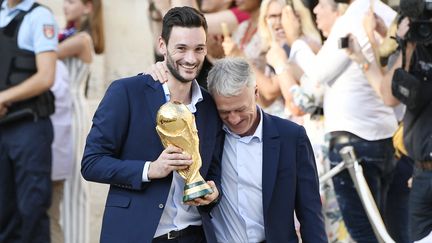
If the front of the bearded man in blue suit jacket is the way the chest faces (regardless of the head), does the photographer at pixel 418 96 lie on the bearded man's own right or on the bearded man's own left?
on the bearded man's own left

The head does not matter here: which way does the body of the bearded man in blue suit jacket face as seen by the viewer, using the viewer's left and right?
facing the viewer and to the right of the viewer

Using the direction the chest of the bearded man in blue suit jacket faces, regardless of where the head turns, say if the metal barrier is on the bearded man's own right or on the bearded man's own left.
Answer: on the bearded man's own left

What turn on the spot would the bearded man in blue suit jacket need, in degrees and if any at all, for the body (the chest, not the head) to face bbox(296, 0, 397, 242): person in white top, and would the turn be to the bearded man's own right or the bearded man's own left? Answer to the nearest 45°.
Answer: approximately 90° to the bearded man's own left
